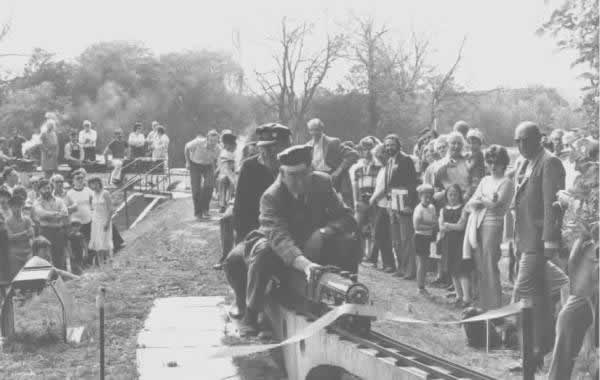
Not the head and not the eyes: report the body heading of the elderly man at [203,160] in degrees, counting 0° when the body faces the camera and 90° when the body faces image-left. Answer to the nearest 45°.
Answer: approximately 315°

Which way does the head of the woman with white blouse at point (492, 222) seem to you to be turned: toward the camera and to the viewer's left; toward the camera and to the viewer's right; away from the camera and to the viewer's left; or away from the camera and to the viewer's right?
toward the camera and to the viewer's left

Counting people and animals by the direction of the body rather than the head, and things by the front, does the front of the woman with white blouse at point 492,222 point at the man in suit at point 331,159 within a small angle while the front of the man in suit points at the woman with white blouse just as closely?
no

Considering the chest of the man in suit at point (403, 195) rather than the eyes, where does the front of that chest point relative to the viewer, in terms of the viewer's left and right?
facing the viewer and to the left of the viewer

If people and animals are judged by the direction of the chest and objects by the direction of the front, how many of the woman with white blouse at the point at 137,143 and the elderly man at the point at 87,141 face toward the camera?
2

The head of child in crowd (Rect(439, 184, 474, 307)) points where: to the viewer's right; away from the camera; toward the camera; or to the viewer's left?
toward the camera

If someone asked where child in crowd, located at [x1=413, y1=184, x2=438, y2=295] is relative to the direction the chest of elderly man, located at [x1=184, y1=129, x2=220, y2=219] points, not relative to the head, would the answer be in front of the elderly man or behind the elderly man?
in front

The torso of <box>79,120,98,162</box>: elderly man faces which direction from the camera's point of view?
toward the camera

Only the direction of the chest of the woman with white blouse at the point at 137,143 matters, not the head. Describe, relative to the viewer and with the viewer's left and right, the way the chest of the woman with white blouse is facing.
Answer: facing the viewer

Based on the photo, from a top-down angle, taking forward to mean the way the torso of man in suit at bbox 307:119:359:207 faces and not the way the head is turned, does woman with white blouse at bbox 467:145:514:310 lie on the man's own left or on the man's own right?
on the man's own left
